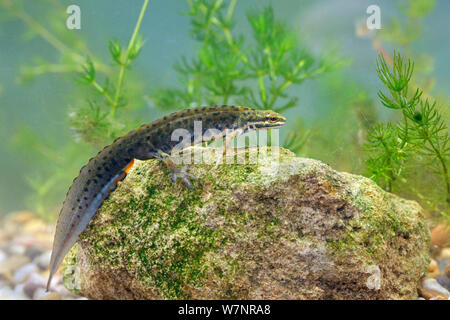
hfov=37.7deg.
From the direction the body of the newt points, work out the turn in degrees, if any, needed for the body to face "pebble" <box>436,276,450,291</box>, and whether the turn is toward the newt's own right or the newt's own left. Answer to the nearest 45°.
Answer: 0° — it already faces it

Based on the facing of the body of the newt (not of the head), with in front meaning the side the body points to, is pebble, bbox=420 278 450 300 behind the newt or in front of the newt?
in front

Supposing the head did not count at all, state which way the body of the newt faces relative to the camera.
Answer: to the viewer's right

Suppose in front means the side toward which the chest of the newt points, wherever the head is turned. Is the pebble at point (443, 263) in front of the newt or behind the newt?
in front
